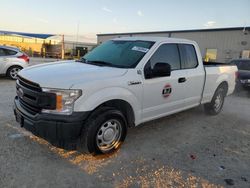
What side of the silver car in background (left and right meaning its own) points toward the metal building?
back

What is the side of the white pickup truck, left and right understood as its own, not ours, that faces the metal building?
back

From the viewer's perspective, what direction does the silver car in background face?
to the viewer's left

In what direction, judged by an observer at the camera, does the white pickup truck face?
facing the viewer and to the left of the viewer

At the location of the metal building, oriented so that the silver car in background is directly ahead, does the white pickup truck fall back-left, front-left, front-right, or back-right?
front-left

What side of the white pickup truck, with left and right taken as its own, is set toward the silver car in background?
right

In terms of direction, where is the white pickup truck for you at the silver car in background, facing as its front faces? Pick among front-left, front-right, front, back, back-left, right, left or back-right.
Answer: left

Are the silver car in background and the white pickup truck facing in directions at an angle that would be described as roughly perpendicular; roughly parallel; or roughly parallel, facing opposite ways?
roughly parallel

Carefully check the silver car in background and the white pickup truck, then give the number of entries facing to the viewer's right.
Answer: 0

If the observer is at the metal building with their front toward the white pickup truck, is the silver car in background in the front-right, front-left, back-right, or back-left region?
front-right
